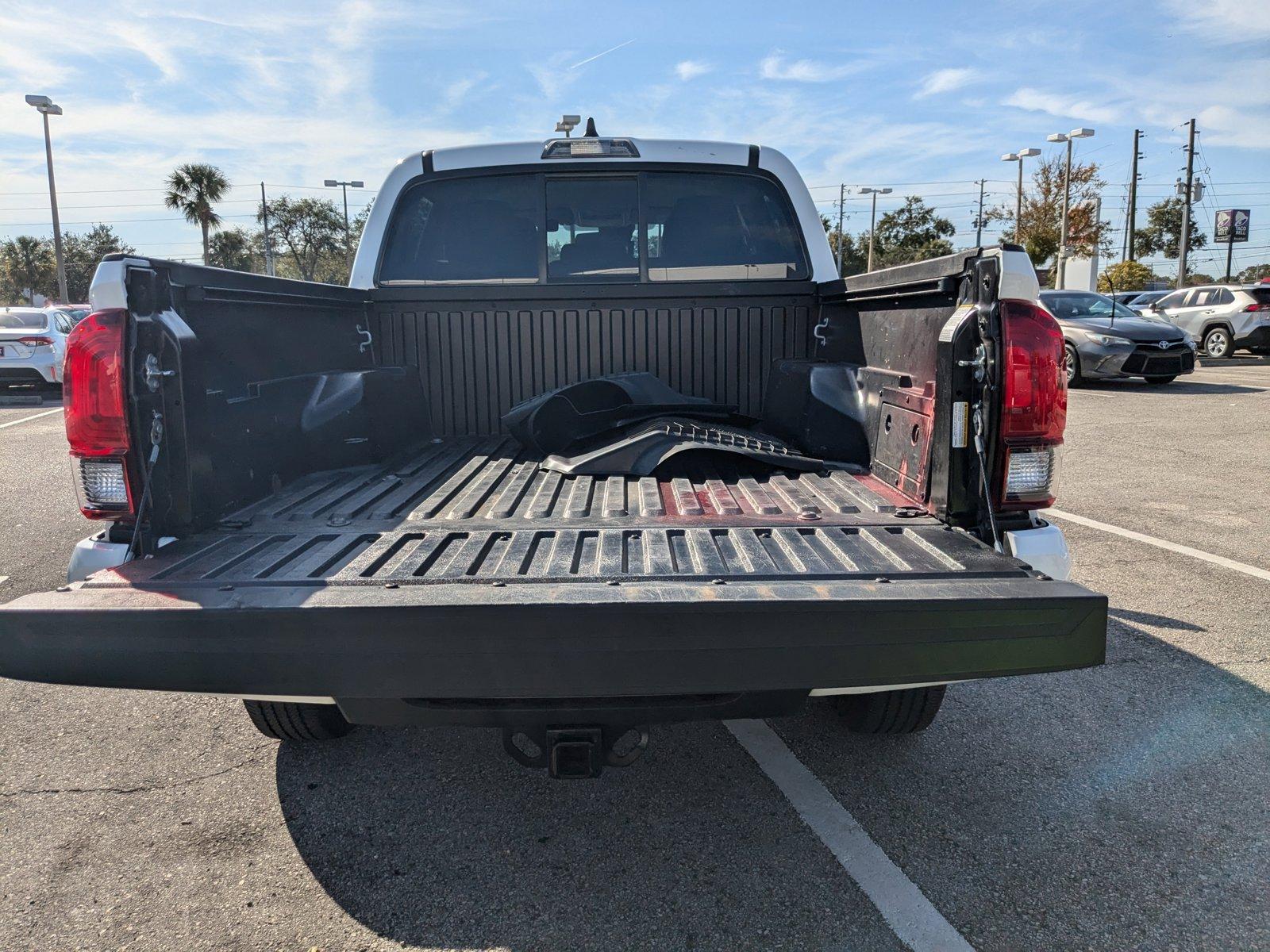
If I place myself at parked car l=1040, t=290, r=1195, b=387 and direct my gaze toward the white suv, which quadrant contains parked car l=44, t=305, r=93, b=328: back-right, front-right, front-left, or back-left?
back-left

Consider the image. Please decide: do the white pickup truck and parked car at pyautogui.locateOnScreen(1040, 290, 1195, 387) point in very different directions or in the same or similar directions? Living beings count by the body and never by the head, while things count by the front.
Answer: very different directions

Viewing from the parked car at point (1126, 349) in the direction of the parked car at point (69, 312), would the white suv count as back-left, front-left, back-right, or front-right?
back-right

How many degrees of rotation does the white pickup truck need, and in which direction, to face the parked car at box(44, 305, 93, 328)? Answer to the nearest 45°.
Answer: approximately 45° to its left

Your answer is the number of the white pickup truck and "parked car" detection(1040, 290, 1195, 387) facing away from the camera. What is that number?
1

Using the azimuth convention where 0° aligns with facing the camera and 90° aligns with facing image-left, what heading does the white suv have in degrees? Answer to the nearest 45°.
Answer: approximately 135°

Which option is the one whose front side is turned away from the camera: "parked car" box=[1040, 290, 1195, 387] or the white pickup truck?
the white pickup truck

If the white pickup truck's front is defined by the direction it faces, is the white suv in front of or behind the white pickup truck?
in front

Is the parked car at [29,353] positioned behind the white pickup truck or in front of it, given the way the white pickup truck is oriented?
in front

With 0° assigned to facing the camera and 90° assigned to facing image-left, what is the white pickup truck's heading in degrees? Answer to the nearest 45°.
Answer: approximately 180°

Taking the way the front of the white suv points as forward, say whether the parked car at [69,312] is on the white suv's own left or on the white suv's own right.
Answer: on the white suv's own left

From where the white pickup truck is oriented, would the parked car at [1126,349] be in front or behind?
in front
